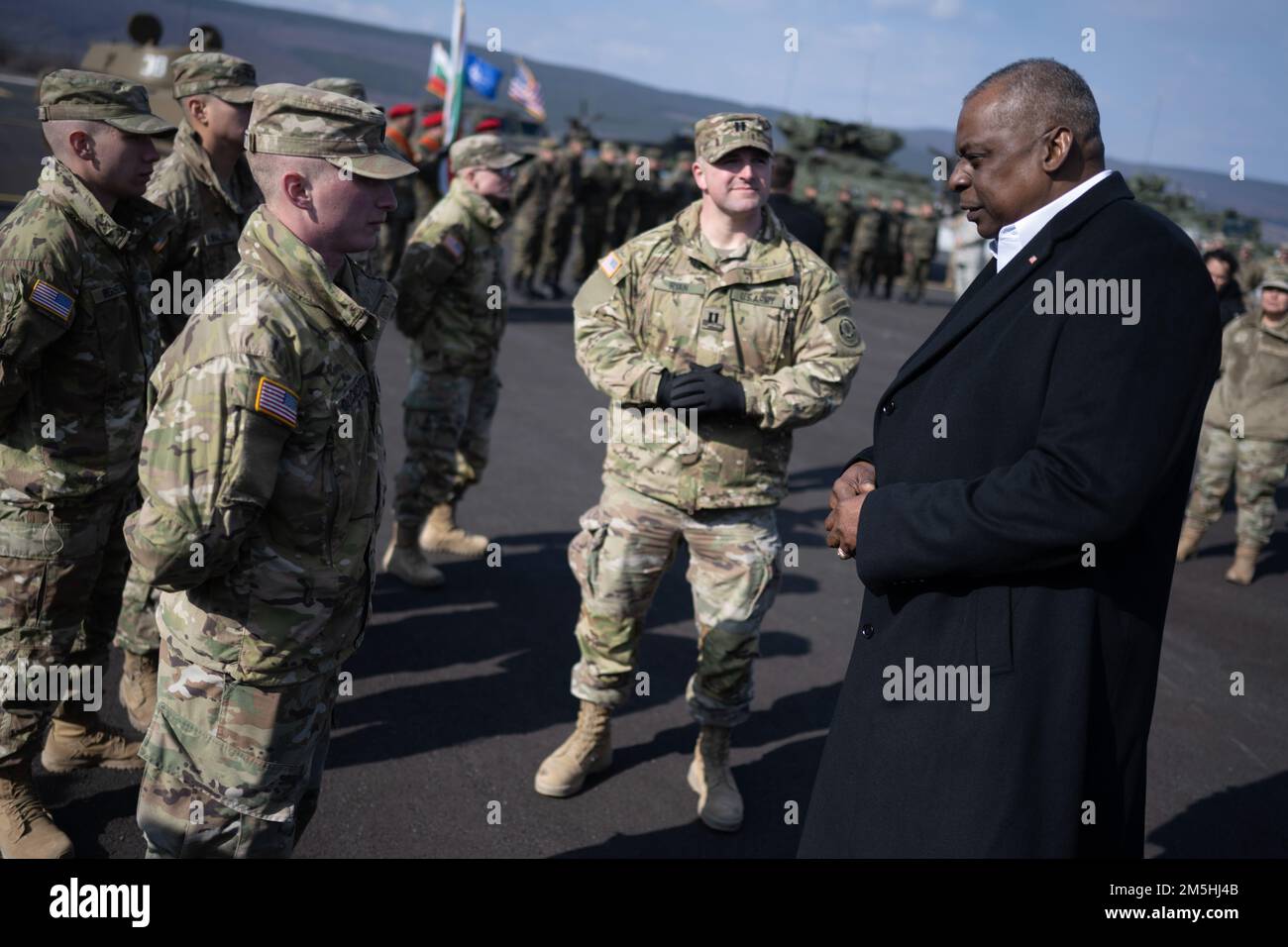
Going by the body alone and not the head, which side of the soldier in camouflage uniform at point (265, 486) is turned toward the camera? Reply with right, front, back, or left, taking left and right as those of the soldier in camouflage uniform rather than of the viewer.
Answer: right

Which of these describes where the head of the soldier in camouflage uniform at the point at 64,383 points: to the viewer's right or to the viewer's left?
to the viewer's right

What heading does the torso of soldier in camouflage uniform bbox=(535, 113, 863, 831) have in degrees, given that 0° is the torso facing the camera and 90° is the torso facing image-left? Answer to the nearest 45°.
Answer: approximately 0°

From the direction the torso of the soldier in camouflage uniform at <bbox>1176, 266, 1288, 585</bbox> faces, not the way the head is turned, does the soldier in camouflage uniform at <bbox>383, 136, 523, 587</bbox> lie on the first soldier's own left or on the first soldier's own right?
on the first soldier's own right

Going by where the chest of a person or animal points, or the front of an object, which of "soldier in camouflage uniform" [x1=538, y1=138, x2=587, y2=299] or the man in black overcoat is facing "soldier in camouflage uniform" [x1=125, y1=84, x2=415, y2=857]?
the man in black overcoat

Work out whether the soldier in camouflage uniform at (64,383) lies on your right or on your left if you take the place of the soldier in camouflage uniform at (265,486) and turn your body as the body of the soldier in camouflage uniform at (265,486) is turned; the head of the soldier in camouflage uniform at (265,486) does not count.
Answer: on your left

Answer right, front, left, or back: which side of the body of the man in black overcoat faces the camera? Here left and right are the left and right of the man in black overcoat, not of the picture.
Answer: left

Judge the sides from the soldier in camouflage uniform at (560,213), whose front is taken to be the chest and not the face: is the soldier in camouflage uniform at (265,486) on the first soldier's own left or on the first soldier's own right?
on the first soldier's own right

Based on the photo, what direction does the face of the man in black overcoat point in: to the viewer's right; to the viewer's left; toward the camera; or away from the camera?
to the viewer's left

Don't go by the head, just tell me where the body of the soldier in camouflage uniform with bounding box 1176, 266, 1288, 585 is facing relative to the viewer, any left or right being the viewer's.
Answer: facing the viewer
